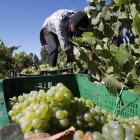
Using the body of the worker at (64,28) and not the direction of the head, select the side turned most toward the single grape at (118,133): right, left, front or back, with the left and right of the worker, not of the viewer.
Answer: right

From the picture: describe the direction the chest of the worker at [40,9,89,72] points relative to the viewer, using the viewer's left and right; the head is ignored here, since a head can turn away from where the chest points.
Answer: facing to the right of the viewer

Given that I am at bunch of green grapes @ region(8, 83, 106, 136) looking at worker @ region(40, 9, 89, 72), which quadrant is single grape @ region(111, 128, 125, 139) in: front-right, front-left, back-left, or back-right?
back-right

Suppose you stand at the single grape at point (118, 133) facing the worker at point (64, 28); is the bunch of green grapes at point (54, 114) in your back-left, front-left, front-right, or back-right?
front-left

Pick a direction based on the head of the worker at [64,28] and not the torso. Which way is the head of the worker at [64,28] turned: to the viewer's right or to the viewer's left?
to the viewer's right

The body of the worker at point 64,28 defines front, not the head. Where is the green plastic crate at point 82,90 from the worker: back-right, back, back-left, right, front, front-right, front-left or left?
right

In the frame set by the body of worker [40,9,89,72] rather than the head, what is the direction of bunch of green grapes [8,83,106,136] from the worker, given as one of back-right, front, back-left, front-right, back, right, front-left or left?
right
